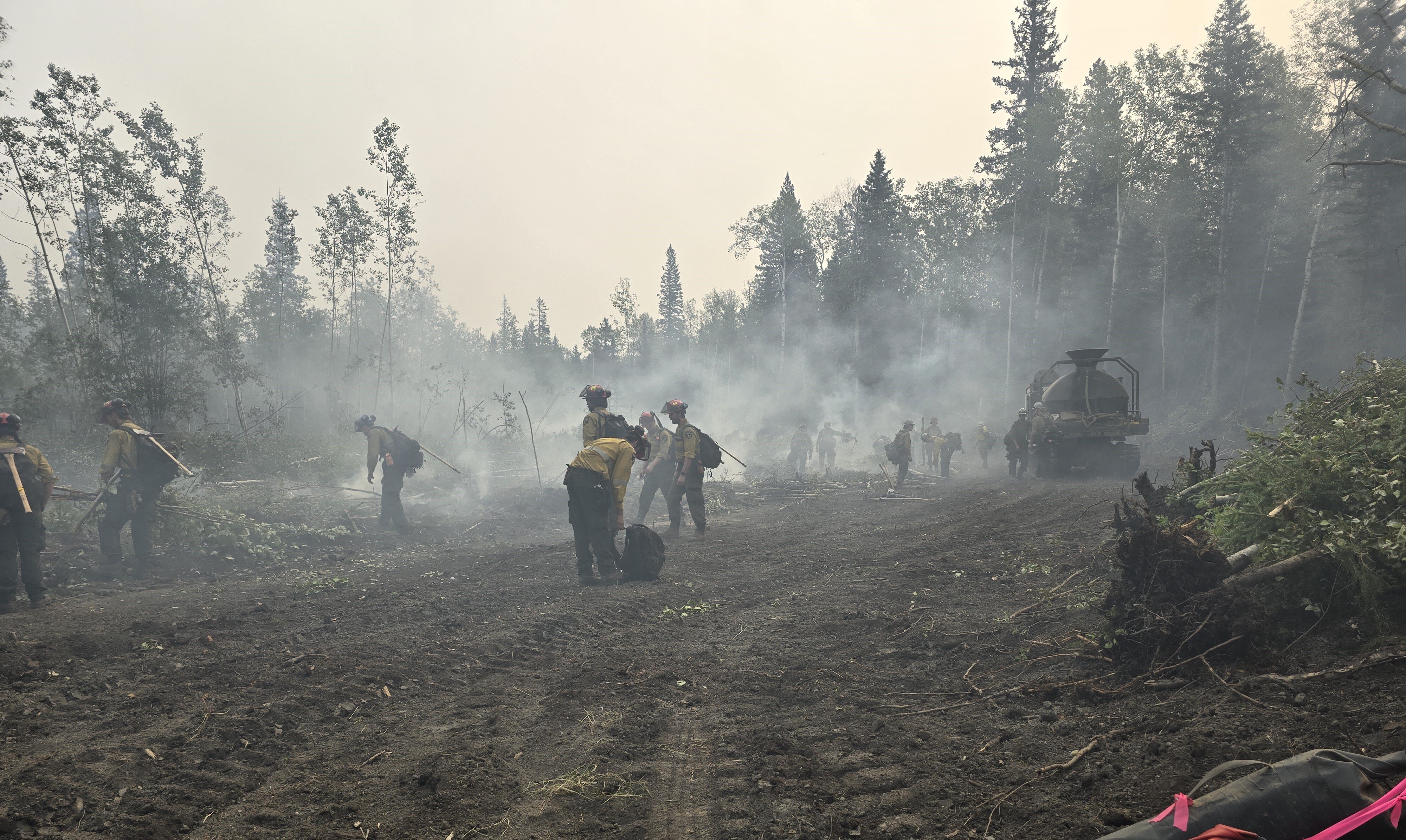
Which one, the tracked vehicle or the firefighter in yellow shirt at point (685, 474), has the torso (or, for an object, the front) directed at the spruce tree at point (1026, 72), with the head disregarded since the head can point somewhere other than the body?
the tracked vehicle

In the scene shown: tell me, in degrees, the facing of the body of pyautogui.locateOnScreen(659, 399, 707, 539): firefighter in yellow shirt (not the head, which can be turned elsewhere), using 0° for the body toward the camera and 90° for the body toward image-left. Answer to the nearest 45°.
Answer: approximately 90°

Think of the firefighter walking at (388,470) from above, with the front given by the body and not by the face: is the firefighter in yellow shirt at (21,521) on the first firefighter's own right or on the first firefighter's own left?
on the first firefighter's own left

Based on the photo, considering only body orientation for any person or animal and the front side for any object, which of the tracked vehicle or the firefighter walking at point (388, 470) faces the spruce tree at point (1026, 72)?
the tracked vehicle

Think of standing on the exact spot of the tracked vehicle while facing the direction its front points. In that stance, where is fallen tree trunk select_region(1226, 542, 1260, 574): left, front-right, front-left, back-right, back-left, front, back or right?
back

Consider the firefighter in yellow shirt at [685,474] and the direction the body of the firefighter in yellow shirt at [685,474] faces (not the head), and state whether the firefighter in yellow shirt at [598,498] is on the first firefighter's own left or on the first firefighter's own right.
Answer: on the first firefighter's own left

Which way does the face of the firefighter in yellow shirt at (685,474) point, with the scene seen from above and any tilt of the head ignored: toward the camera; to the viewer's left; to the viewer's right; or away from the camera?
to the viewer's left

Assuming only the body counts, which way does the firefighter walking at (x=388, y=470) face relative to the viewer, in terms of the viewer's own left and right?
facing to the left of the viewer

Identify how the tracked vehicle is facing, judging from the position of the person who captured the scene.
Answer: facing away from the viewer

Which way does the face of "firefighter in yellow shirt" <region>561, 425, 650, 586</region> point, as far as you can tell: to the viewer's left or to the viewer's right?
to the viewer's right

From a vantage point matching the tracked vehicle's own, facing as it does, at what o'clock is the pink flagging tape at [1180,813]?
The pink flagging tape is roughly at 6 o'clock from the tracked vehicle.

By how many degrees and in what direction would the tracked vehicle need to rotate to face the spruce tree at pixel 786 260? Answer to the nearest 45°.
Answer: approximately 45° to its left

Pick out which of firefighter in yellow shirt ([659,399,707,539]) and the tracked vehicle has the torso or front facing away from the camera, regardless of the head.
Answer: the tracked vehicle
